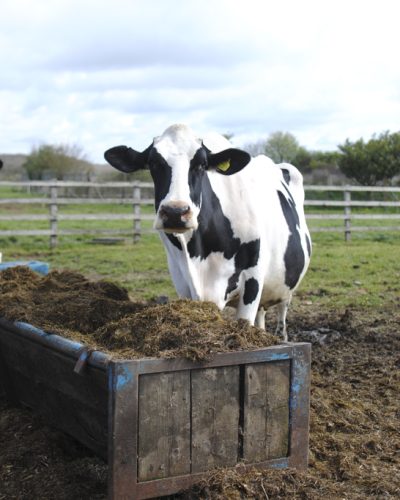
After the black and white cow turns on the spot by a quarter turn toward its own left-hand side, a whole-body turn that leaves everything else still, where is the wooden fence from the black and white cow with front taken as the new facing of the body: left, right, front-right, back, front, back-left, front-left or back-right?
back-left

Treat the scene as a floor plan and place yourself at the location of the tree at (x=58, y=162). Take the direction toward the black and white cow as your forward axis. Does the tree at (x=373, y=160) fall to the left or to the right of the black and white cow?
left

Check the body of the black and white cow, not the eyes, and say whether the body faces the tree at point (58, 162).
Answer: no

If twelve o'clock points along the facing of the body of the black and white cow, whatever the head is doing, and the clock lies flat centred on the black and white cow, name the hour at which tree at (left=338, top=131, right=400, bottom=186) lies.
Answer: The tree is roughly at 5 o'clock from the black and white cow.

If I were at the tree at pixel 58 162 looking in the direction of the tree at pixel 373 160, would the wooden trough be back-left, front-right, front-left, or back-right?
front-right

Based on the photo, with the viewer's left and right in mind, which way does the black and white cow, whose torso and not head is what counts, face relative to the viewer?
facing the viewer and to the left of the viewer
